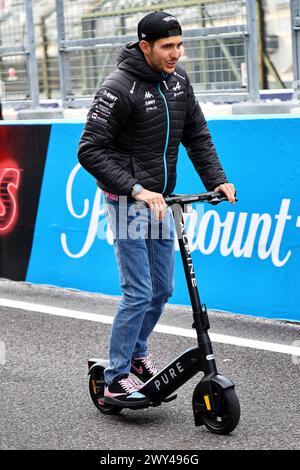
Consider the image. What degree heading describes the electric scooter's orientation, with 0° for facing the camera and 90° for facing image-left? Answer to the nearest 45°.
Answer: approximately 315°

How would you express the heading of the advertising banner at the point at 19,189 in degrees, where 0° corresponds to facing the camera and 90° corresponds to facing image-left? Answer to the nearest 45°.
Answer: approximately 0°

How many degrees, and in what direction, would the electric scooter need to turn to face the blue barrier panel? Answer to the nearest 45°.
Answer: approximately 135° to its left

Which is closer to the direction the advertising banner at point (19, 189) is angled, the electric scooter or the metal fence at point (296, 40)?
the electric scooter

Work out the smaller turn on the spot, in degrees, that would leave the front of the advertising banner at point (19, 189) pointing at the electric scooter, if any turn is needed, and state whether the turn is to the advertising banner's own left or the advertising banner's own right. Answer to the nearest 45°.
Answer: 0° — it already faces it

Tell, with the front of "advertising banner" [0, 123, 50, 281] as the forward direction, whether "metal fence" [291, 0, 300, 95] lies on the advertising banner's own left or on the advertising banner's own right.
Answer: on the advertising banner's own left

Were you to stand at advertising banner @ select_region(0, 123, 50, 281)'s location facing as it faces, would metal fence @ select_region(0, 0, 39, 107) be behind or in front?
behind

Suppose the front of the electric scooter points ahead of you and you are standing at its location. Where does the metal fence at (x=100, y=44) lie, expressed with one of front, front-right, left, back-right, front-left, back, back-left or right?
back-left

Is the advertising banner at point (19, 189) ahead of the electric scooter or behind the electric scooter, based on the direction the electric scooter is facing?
behind

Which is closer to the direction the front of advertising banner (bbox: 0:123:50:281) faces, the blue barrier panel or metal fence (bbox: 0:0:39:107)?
the blue barrier panel
